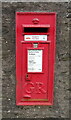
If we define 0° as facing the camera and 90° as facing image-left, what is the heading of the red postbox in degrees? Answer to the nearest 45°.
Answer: approximately 0°
